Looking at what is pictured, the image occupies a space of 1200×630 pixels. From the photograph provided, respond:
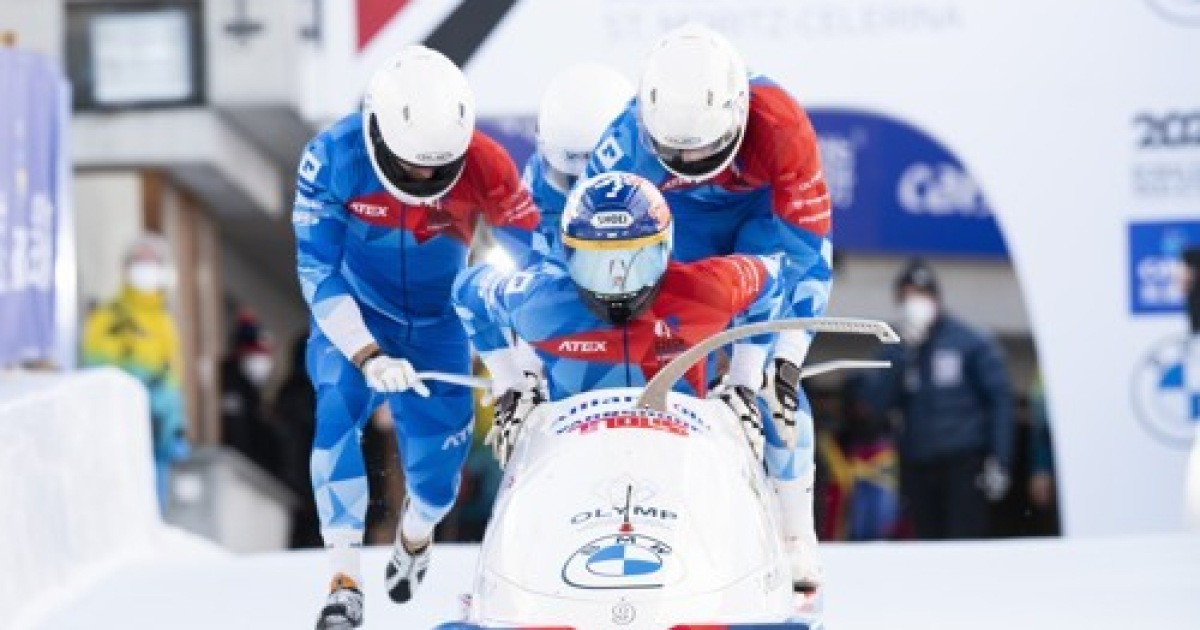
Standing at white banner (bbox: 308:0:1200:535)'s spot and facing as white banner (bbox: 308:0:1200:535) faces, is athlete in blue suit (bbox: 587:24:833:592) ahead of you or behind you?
ahead

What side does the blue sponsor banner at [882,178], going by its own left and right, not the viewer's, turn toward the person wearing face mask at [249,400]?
right

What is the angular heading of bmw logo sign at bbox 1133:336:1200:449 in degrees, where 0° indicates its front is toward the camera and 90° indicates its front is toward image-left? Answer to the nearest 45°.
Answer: approximately 0°

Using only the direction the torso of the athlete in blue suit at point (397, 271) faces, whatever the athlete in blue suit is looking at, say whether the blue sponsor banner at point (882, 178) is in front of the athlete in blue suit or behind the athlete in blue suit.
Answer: behind

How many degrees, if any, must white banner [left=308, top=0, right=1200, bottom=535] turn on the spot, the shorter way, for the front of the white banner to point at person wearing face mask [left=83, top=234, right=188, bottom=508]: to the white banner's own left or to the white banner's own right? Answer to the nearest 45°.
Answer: approximately 90° to the white banner's own right

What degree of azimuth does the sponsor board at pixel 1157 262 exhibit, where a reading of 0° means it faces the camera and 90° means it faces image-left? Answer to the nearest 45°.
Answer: approximately 0°

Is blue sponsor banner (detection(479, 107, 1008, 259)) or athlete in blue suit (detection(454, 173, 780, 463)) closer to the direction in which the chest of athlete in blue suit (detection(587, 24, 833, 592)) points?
the athlete in blue suit

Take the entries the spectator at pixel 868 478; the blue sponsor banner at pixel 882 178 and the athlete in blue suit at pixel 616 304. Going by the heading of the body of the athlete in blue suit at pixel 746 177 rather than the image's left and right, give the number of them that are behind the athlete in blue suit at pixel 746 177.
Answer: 2
